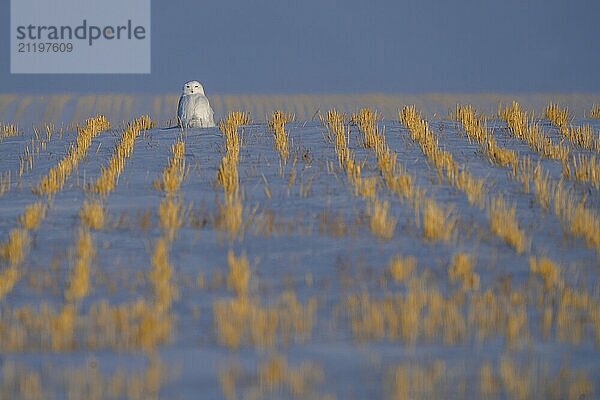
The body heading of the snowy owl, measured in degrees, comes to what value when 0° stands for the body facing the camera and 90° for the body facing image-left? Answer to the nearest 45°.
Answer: approximately 0°
